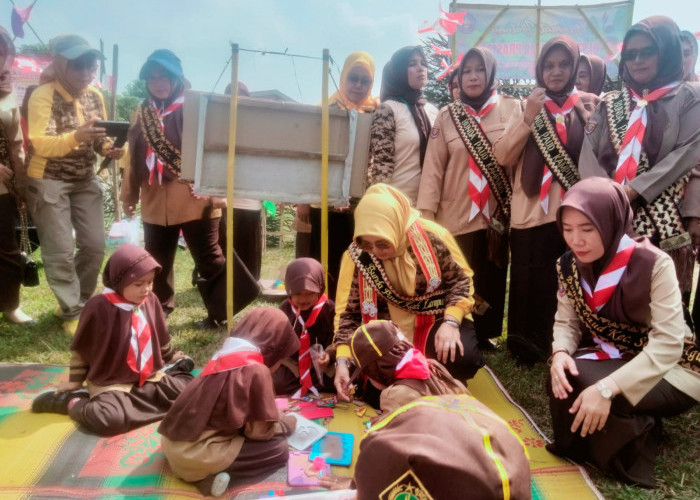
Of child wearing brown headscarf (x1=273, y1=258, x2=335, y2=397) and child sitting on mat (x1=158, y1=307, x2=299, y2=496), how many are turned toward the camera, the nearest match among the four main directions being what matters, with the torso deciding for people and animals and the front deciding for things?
1

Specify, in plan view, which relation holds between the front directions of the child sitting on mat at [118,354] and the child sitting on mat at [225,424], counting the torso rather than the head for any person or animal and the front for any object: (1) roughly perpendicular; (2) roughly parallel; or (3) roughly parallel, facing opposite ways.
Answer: roughly perpendicular

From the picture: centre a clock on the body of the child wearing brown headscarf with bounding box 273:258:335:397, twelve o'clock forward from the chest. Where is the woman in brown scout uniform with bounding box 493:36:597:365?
The woman in brown scout uniform is roughly at 9 o'clock from the child wearing brown headscarf.

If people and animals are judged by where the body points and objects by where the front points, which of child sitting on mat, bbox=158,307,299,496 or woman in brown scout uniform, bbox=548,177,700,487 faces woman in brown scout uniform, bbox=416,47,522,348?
the child sitting on mat

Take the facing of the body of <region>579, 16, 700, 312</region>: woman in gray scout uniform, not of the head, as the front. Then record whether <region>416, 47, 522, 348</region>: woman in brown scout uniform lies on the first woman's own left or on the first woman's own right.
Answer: on the first woman's own right

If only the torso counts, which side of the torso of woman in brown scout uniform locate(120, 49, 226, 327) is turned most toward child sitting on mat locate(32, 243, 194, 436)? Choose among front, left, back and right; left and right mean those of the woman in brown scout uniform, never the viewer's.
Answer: front

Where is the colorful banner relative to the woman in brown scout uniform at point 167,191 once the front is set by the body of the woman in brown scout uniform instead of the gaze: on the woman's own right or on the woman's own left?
on the woman's own left

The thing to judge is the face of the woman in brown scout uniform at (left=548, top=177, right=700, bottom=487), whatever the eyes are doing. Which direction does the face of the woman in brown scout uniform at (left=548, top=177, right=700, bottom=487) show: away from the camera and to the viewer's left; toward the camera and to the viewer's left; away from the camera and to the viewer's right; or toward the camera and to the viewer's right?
toward the camera and to the viewer's left

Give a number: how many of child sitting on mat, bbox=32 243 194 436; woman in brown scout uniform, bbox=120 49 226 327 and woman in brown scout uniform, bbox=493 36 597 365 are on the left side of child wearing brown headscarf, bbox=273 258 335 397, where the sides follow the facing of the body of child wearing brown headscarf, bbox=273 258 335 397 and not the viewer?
1

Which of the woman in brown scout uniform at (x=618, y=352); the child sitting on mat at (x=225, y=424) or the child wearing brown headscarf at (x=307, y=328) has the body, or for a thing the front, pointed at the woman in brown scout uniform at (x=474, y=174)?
the child sitting on mat

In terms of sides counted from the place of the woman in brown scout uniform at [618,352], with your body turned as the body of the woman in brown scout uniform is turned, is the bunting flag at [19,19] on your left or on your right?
on your right

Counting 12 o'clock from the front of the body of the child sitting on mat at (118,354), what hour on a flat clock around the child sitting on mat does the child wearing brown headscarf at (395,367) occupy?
The child wearing brown headscarf is roughly at 12 o'clock from the child sitting on mat.

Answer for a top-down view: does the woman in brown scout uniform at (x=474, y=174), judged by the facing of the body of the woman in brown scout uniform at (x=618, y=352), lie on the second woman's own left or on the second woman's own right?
on the second woman's own right
